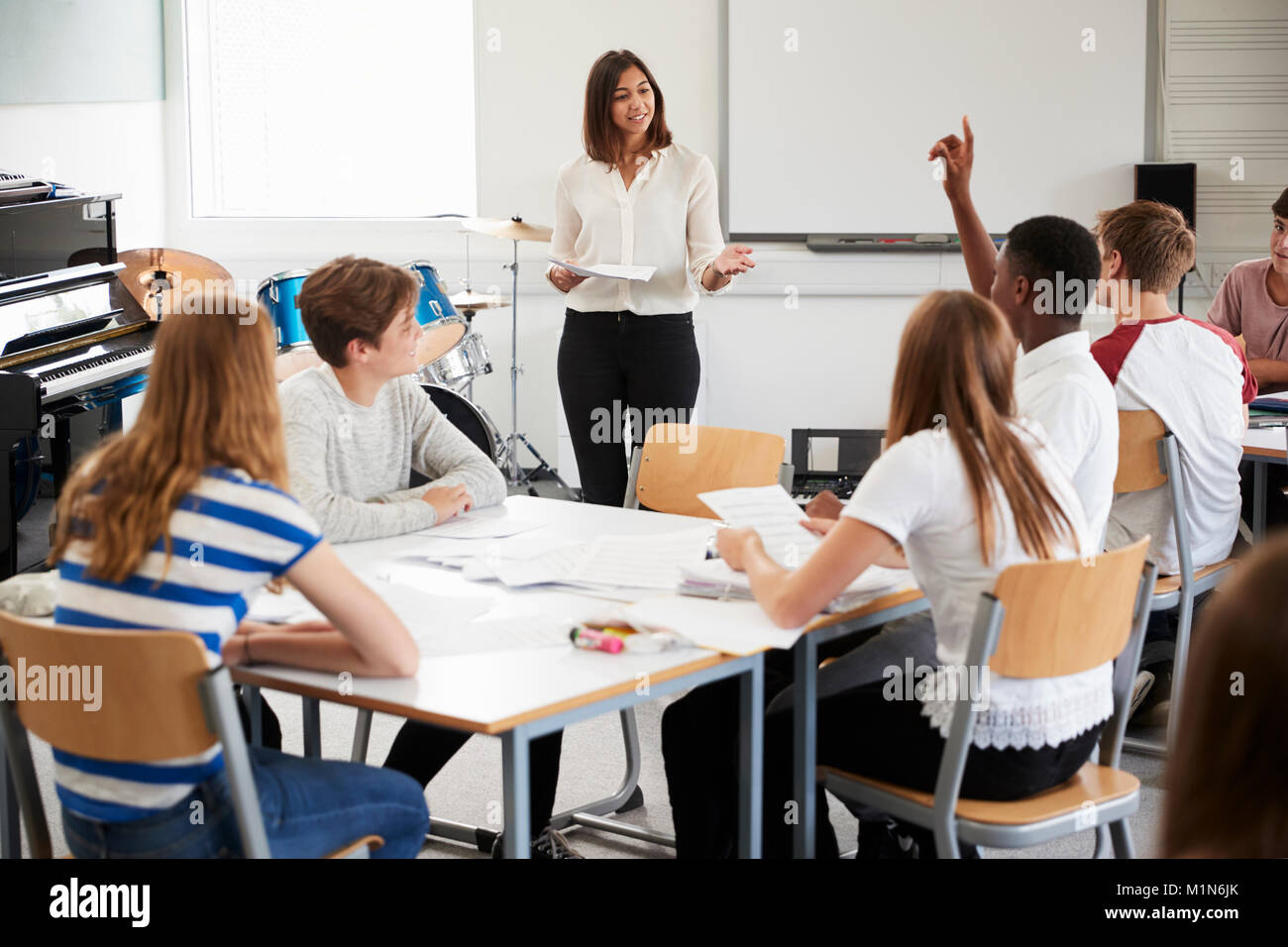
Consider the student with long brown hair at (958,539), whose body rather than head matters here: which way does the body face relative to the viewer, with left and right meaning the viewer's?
facing away from the viewer and to the left of the viewer

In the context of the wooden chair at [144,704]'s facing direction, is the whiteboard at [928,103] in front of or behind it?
in front

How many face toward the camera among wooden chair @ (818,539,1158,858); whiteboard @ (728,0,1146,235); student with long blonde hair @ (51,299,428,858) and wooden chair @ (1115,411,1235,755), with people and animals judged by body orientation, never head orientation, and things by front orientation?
1

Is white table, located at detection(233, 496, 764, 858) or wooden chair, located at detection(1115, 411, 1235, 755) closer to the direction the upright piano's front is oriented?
the wooden chair

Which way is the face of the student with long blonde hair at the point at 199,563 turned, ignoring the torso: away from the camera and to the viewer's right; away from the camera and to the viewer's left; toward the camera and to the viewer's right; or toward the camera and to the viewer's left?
away from the camera and to the viewer's right

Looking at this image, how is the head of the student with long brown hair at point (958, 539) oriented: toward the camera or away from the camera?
away from the camera

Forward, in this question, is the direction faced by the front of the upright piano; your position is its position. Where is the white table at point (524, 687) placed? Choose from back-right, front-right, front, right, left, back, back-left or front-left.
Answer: front-right

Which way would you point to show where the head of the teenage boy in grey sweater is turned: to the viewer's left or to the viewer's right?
to the viewer's right

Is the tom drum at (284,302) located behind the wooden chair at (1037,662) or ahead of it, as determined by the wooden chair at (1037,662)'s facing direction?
ahead

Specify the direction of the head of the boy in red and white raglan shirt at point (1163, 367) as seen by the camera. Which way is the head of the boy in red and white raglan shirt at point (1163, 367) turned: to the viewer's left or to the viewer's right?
to the viewer's left

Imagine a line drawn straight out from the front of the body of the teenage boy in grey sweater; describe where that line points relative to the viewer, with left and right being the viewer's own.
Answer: facing the viewer and to the right of the viewer

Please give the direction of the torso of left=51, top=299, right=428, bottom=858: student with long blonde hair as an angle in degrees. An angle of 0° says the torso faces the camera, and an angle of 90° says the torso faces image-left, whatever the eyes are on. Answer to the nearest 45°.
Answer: approximately 225°

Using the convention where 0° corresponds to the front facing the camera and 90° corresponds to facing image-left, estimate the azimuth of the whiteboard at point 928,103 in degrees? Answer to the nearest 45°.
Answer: approximately 0°

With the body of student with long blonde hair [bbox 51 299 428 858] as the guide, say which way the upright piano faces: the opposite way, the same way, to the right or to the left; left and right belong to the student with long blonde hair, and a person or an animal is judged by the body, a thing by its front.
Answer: to the right

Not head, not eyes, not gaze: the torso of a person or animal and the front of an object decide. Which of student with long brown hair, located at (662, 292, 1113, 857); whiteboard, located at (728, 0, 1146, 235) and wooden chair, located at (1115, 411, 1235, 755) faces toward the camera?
the whiteboard
